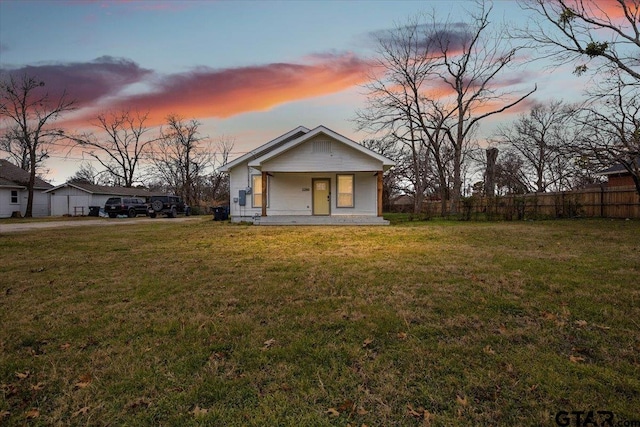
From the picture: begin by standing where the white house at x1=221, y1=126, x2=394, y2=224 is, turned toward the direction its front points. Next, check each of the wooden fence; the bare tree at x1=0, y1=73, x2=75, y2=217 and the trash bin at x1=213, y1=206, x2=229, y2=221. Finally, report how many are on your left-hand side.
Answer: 1

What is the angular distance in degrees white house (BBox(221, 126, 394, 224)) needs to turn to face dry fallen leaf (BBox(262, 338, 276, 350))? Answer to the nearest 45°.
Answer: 0° — it already faces it

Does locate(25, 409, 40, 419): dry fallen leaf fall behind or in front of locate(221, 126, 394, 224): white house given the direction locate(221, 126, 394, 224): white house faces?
in front

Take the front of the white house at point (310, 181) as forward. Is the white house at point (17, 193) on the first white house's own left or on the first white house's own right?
on the first white house's own right

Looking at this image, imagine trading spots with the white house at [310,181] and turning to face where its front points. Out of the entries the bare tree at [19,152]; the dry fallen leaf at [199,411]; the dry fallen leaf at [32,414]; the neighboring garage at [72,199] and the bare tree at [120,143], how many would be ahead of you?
2

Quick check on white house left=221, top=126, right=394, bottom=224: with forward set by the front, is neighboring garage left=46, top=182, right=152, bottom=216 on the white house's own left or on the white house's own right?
on the white house's own right

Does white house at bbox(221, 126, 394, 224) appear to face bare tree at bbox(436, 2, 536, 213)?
no

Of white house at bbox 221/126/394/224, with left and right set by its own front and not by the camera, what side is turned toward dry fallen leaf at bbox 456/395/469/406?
front

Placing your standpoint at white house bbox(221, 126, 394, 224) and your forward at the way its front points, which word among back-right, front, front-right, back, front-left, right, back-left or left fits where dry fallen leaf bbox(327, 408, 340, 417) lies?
front

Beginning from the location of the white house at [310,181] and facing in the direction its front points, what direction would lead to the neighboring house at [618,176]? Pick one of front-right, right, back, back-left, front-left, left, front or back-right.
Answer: left

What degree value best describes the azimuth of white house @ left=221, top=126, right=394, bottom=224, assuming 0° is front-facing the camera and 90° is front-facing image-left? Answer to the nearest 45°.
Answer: approximately 0°

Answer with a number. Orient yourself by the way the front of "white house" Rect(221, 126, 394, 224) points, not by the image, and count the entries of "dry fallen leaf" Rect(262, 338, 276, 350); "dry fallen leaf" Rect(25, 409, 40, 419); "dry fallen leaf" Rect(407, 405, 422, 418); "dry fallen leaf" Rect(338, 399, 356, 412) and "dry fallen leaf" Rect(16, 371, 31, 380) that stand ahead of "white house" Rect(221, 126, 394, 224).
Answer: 5

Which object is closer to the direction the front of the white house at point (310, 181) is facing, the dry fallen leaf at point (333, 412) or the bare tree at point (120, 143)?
the dry fallen leaf

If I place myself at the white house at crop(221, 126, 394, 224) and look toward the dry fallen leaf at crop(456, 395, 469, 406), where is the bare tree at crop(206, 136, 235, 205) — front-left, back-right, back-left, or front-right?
back-right

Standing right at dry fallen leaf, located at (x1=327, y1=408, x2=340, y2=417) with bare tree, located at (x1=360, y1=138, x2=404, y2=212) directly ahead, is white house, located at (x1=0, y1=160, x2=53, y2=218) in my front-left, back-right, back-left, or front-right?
front-left

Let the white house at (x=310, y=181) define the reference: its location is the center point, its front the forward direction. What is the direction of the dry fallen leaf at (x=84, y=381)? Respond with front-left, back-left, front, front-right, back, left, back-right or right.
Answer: front

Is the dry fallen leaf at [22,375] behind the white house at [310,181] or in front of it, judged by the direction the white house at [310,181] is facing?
in front

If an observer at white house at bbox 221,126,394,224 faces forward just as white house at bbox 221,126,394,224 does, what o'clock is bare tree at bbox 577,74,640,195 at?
The bare tree is roughly at 10 o'clock from the white house.

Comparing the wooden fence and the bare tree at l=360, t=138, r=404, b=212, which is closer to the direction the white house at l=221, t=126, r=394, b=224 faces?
the wooden fence
